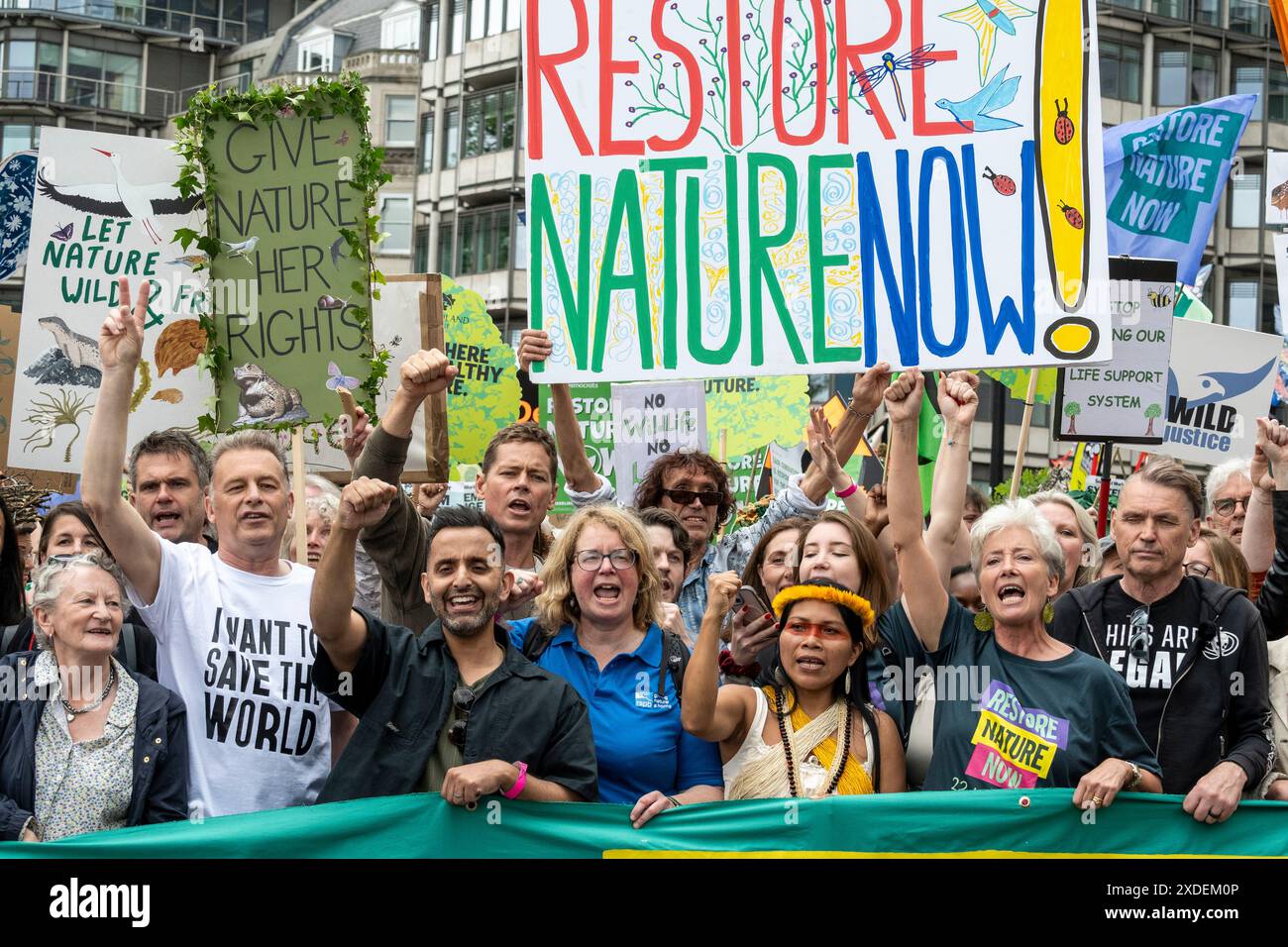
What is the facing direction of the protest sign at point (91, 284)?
toward the camera

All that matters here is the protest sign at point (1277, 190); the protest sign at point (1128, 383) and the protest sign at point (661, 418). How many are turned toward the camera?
3

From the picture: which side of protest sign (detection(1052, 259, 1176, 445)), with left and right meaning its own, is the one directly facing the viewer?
front

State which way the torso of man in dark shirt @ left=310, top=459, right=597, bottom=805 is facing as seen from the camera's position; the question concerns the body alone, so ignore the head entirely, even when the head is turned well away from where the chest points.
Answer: toward the camera

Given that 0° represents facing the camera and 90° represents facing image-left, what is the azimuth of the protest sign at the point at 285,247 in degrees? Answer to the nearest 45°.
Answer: approximately 0°

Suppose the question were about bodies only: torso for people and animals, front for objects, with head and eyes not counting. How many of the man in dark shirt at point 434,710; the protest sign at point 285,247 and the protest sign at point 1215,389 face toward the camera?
3

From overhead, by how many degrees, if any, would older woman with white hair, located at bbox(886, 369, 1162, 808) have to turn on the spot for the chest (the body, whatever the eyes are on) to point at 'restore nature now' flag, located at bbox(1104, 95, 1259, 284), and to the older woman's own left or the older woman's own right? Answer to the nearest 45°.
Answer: approximately 180°

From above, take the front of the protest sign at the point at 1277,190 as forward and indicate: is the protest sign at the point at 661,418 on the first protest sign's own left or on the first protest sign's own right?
on the first protest sign's own right

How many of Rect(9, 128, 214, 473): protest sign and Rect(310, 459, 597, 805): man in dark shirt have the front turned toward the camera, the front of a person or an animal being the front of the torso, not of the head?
2

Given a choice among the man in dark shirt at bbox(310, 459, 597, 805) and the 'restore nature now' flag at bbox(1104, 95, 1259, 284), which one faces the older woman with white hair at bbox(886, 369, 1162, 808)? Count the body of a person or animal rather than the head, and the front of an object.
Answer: the 'restore nature now' flag

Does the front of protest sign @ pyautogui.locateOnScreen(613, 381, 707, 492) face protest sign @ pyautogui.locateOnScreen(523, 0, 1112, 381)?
yes
